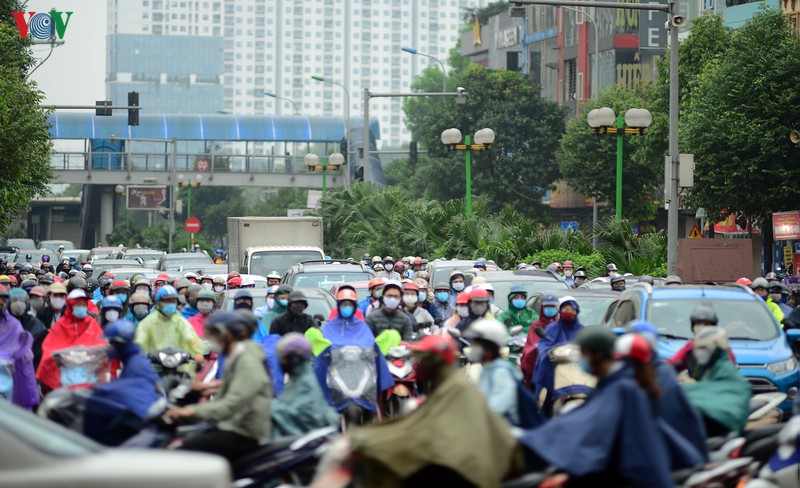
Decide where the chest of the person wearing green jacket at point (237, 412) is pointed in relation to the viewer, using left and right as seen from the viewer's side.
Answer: facing to the left of the viewer

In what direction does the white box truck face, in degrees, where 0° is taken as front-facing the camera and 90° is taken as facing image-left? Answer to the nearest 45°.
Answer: approximately 0°

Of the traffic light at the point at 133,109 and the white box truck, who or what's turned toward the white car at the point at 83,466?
the white box truck

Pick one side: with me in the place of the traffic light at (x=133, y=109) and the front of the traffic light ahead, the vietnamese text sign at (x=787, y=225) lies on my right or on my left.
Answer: on my right

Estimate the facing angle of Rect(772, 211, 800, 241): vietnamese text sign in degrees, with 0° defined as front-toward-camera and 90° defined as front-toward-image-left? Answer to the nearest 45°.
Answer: approximately 0°

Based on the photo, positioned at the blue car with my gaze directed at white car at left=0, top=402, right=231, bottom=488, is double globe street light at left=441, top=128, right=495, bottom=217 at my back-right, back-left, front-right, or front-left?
back-right

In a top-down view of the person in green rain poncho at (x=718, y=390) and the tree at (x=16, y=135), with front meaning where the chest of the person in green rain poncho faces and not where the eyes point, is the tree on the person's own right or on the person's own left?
on the person's own right

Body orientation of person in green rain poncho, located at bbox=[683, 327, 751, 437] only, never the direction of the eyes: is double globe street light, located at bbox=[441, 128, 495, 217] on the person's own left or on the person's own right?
on the person's own right

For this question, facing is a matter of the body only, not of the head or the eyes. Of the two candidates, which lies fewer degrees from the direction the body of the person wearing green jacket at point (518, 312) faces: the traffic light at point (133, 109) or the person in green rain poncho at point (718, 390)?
the person in green rain poncho

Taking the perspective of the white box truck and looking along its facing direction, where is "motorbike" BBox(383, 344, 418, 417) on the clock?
The motorbike is roughly at 12 o'clock from the white box truck.

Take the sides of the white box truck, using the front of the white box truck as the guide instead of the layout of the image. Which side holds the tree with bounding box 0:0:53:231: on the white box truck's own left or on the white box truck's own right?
on the white box truck's own right

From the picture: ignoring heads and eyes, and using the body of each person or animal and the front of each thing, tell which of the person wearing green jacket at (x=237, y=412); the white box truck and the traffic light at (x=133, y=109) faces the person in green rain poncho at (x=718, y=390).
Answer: the white box truck

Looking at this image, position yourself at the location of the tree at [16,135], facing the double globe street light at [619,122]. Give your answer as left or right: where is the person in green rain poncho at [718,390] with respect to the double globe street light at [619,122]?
right
